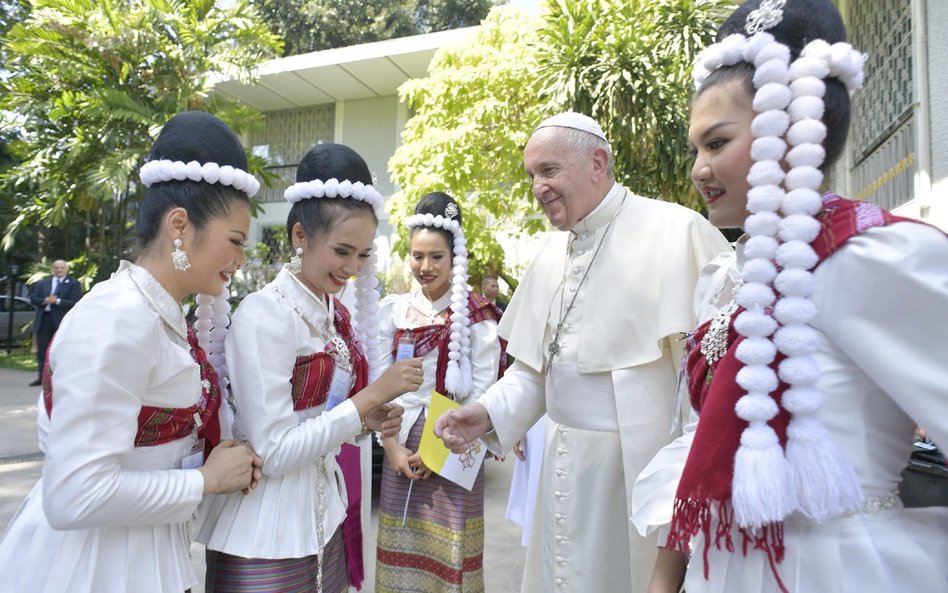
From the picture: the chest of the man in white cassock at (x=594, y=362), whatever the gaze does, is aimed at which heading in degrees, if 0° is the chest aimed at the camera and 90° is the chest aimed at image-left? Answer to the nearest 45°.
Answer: approximately 45°

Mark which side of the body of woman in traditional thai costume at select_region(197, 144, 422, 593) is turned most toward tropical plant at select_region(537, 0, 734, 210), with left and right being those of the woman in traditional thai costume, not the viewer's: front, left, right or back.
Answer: left

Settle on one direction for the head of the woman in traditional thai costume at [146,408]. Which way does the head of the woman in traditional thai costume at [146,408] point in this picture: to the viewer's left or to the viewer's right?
to the viewer's right

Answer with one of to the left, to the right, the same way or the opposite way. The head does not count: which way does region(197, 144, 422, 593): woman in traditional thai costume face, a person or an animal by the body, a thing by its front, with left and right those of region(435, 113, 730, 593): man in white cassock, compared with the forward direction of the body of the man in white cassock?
to the left

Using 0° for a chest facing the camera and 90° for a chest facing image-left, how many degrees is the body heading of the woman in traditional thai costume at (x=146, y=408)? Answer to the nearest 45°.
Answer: approximately 270°

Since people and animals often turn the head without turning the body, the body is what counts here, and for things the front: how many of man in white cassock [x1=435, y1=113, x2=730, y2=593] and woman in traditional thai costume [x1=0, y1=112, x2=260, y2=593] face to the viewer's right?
1

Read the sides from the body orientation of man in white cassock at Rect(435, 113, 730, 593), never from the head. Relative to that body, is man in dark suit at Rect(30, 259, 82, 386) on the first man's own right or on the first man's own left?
on the first man's own right

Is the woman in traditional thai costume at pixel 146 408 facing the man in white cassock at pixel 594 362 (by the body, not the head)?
yes

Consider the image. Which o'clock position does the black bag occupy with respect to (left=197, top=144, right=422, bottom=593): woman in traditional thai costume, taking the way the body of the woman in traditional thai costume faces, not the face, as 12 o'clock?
The black bag is roughly at 11 o'clock from the woman in traditional thai costume.

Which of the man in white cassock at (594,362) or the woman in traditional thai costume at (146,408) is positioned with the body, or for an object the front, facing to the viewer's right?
the woman in traditional thai costume

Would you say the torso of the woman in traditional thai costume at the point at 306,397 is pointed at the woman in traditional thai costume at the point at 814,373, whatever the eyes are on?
yes
